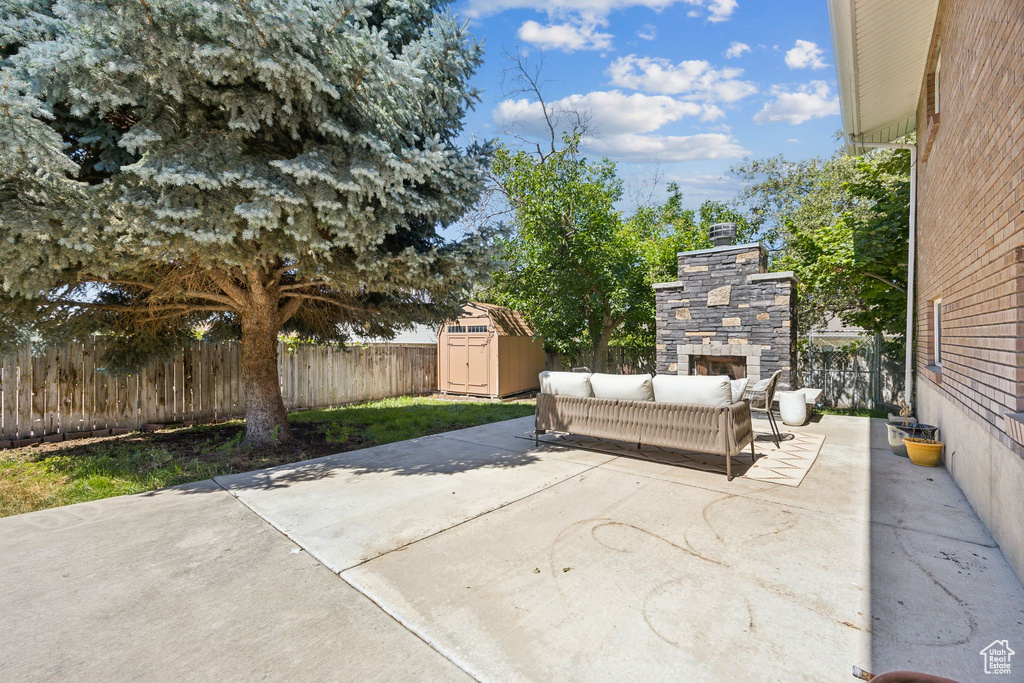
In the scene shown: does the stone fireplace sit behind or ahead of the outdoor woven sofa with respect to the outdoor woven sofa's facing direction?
ahead

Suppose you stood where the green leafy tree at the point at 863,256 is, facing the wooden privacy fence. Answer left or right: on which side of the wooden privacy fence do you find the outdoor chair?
left

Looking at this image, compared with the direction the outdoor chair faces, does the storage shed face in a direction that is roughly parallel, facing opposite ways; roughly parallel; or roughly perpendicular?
roughly perpendicular

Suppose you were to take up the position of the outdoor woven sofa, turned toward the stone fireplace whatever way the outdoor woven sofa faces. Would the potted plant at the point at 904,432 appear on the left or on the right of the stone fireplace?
right

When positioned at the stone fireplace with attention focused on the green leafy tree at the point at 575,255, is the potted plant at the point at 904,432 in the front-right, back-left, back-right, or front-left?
back-left

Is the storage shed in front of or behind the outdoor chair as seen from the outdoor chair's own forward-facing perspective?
in front

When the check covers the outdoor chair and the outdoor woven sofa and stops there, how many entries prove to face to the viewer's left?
1

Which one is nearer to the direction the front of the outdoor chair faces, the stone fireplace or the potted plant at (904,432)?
the stone fireplace

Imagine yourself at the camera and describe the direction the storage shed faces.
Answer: facing the viewer and to the left of the viewer

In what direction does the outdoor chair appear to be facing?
to the viewer's left
